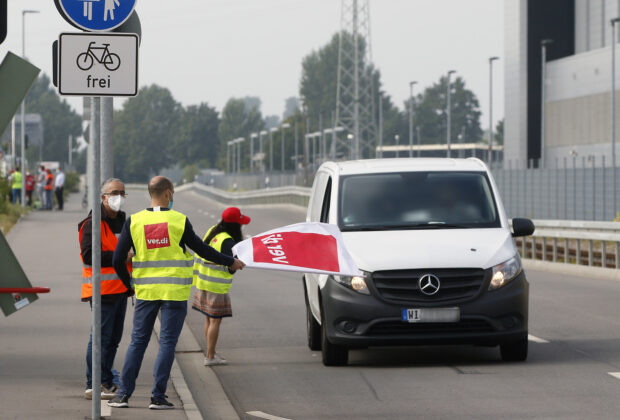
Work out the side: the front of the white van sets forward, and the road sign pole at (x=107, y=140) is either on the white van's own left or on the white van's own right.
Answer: on the white van's own right

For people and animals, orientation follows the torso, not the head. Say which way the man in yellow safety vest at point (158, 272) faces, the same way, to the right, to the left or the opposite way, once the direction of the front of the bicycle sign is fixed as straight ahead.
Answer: the opposite way

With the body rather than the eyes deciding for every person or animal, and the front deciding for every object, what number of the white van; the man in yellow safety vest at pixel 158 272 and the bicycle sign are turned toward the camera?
2

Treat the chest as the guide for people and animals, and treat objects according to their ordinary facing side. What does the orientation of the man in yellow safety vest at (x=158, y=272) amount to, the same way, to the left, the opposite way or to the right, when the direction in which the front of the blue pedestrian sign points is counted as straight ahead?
the opposite way

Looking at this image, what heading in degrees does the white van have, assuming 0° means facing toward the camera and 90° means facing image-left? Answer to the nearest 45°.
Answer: approximately 0°

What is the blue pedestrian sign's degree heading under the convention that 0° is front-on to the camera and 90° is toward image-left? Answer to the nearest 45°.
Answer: approximately 0°
